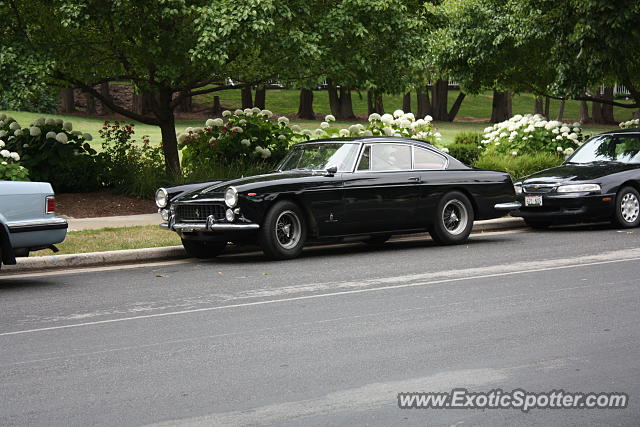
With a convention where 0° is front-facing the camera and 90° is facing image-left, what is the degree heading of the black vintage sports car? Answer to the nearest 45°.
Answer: approximately 45°

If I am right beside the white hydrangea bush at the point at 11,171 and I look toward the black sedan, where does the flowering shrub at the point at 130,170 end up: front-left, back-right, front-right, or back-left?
front-left

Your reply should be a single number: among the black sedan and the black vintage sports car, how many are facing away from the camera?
0

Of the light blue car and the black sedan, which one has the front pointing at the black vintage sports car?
the black sedan

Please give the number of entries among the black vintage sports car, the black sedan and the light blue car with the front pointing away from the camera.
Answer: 0

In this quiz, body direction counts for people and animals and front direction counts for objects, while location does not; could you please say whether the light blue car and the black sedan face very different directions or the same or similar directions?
same or similar directions

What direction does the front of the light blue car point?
to the viewer's left

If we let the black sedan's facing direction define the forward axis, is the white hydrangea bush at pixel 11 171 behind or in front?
in front

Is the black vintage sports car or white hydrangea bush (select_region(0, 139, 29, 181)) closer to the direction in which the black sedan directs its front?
the black vintage sports car

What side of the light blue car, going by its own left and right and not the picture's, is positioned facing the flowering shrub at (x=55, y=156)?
right

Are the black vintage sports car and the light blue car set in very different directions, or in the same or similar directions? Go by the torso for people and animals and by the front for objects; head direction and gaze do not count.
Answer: same or similar directions

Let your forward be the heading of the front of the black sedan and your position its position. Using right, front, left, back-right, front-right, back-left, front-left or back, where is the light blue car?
front

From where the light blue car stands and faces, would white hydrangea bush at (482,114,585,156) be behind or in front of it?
behind

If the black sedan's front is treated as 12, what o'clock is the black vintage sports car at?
The black vintage sports car is roughly at 12 o'clock from the black sedan.
